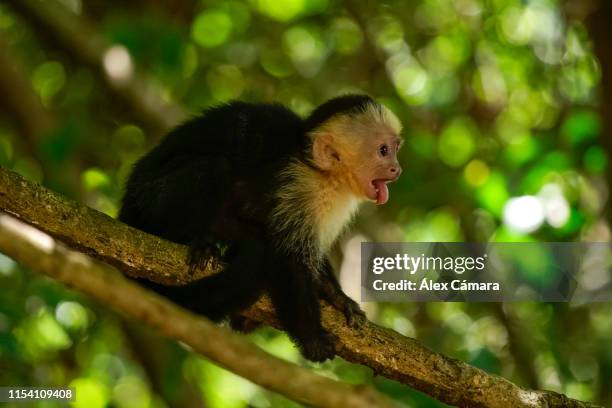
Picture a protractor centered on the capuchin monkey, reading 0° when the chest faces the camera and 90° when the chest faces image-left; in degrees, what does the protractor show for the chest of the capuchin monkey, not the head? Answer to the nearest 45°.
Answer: approximately 270°
